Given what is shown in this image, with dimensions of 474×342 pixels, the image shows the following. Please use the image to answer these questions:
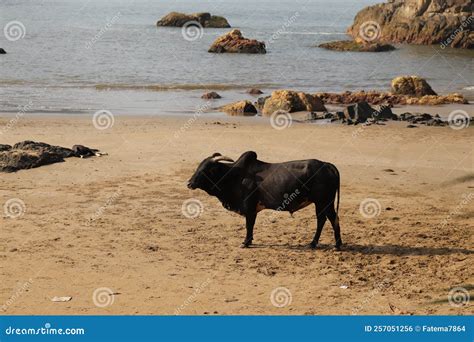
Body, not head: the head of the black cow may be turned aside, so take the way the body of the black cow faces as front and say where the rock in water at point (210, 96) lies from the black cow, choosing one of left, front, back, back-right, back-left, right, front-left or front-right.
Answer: right

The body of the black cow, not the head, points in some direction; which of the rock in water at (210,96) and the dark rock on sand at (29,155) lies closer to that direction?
the dark rock on sand

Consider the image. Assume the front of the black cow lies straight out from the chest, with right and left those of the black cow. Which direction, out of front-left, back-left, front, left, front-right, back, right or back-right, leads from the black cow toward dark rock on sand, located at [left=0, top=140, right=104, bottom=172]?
front-right

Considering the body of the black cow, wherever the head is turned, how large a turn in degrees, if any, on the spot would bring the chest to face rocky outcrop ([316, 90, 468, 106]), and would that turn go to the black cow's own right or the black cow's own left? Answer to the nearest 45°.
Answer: approximately 90° to the black cow's own right

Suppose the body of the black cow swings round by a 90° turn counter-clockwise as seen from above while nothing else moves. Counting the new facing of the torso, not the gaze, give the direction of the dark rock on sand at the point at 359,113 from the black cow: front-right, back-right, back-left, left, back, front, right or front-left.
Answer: back

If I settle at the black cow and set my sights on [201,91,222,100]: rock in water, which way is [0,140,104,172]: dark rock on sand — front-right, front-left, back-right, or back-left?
front-left

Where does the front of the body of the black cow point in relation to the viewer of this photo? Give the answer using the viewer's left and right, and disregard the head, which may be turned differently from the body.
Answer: facing to the left of the viewer

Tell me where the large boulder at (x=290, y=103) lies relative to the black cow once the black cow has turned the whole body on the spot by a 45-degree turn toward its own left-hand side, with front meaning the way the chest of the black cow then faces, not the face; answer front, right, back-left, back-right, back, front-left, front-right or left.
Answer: back-right

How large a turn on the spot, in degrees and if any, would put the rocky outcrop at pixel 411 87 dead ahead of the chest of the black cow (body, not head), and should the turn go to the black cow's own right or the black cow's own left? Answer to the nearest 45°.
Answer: approximately 90° to the black cow's own right

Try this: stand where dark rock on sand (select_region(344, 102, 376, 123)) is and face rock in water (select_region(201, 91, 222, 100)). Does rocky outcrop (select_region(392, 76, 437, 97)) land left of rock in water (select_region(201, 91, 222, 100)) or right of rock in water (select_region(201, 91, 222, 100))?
right

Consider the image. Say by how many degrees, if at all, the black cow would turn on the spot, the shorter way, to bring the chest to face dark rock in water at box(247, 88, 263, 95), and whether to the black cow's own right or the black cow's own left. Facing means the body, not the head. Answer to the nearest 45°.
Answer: approximately 90° to the black cow's own right

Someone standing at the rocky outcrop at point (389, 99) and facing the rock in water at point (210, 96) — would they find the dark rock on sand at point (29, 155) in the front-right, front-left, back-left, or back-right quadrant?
front-left

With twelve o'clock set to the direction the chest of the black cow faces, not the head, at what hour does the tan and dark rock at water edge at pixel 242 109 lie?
The tan and dark rock at water edge is roughly at 3 o'clock from the black cow.
